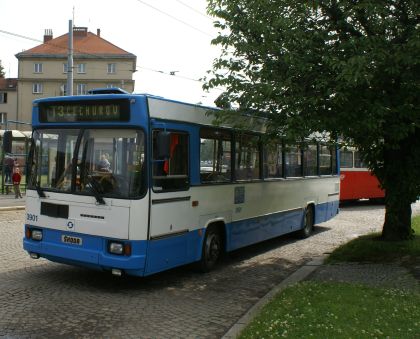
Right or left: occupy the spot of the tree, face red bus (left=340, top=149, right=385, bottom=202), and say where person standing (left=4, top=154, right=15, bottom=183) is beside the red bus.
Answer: left

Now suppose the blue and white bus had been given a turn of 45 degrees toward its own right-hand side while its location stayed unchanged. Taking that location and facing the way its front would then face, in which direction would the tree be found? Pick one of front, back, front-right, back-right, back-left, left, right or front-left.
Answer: back

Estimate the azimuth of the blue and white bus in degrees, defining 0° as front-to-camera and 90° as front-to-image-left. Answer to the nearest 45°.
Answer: approximately 45°

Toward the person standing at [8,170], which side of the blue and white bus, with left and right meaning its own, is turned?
right

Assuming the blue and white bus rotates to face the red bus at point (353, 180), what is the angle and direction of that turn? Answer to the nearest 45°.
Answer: approximately 180°
